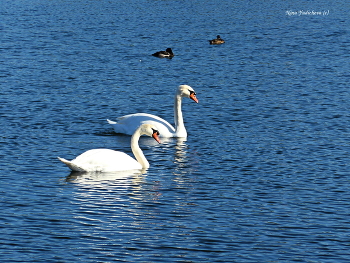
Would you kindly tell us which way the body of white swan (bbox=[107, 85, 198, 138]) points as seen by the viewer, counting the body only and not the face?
to the viewer's right

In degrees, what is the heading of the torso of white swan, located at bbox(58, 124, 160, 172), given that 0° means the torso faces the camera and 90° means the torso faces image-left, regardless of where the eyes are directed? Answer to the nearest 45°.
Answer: approximately 270°

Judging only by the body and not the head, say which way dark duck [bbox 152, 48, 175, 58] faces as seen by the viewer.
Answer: to the viewer's right

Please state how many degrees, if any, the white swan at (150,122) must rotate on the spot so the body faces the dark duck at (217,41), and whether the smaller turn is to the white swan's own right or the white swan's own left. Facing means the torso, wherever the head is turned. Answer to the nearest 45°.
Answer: approximately 90° to the white swan's own left

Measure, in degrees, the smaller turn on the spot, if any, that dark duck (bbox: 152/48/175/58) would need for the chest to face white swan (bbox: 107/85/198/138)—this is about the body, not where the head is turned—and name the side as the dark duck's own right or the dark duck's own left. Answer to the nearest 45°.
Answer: approximately 90° to the dark duck's own right

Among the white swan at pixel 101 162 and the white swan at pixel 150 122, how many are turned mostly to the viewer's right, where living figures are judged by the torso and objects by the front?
2

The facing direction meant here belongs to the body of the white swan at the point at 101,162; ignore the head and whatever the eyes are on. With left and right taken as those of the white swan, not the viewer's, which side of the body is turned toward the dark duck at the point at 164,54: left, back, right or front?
left

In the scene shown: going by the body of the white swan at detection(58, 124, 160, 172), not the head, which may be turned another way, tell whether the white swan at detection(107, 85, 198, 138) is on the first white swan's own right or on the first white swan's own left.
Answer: on the first white swan's own left

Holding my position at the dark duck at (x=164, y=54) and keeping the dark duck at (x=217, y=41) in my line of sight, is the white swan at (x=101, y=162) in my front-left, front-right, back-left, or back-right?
back-right

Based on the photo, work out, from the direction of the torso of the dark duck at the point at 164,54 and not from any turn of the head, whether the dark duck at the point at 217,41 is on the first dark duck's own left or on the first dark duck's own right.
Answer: on the first dark duck's own left
